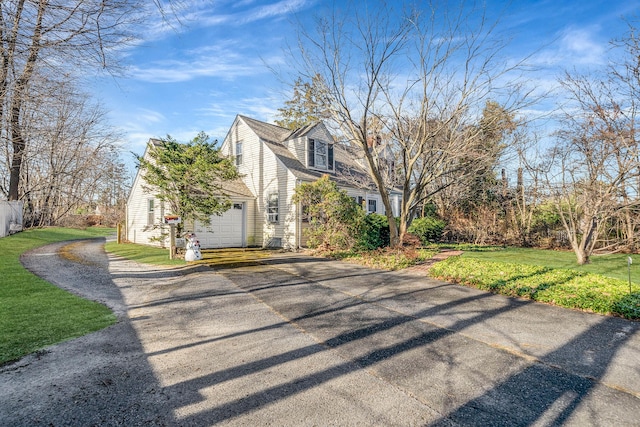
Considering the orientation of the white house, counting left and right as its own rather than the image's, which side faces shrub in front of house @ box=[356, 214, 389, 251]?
front

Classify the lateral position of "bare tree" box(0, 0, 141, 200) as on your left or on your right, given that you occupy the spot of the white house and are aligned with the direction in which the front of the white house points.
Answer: on your right

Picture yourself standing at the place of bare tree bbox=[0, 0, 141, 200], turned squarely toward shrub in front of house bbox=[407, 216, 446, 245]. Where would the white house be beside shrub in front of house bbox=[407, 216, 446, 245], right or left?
left

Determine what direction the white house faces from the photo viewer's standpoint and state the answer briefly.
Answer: facing the viewer and to the right of the viewer

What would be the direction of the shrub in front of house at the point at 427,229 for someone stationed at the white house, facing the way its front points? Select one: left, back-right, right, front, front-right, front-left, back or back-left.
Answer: front-left

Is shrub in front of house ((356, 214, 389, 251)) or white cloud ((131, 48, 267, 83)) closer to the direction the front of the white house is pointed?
the shrub in front of house

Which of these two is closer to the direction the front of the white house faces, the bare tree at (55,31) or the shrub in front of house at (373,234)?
the shrub in front of house
